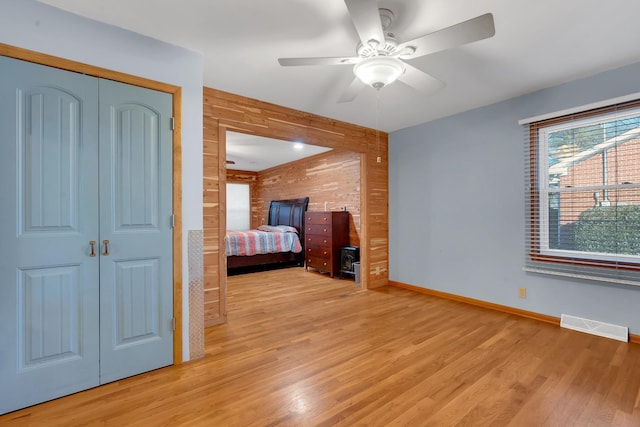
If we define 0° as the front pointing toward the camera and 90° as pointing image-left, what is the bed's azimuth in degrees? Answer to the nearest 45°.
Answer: approximately 45°

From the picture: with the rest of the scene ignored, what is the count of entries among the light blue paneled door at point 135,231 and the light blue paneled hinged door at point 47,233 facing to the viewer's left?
0

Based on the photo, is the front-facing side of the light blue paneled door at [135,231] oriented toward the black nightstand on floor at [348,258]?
no

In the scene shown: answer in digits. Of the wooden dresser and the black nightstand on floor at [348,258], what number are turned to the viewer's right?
0

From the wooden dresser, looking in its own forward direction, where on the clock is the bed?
The bed is roughly at 3 o'clock from the wooden dresser.

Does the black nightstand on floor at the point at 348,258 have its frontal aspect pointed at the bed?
no

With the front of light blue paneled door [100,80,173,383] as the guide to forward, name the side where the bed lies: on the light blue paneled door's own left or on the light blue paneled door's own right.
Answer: on the light blue paneled door's own left

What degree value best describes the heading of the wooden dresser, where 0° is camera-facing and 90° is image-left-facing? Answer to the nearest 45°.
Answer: approximately 45°

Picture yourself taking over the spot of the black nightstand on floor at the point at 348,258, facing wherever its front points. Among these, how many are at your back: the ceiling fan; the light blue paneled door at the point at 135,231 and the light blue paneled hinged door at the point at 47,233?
0

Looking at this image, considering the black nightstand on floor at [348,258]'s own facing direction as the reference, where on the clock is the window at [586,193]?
The window is roughly at 9 o'clock from the black nightstand on floor.

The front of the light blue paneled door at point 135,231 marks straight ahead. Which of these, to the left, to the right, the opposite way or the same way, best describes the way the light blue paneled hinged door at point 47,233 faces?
the same way

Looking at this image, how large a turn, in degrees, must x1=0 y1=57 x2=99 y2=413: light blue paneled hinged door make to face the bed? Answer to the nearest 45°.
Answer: approximately 90° to its left

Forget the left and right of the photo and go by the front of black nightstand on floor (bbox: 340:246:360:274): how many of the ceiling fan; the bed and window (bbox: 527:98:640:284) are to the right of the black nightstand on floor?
1

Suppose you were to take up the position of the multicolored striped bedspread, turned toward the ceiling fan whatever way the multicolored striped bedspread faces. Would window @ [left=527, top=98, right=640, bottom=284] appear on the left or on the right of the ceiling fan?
left

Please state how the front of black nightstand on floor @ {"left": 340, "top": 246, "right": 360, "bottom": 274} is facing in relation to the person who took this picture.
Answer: facing the viewer and to the left of the viewer

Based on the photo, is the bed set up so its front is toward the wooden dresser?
no

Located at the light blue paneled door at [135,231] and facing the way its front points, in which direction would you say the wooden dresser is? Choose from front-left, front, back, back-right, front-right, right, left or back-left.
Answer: left

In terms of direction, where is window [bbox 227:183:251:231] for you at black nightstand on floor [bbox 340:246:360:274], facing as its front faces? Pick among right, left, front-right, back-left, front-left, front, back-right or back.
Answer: right

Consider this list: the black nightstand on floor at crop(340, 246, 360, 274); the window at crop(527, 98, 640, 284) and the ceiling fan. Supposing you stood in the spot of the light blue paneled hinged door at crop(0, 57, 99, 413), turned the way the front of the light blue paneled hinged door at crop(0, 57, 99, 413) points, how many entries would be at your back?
0

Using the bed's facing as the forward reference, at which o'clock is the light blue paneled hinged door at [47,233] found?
The light blue paneled hinged door is roughly at 11 o'clock from the bed.
